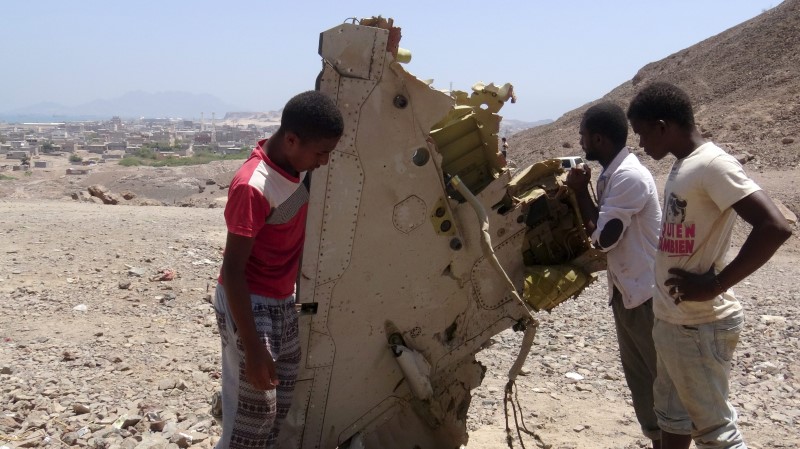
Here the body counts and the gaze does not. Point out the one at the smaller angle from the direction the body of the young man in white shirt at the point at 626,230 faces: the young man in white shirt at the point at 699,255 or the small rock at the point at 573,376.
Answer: the small rock

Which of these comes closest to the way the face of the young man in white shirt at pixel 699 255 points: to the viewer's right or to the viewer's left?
to the viewer's left

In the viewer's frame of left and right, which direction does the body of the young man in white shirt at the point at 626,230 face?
facing to the left of the viewer

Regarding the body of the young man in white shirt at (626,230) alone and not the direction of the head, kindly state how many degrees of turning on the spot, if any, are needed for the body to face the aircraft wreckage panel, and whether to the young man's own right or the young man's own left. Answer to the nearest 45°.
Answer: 0° — they already face it

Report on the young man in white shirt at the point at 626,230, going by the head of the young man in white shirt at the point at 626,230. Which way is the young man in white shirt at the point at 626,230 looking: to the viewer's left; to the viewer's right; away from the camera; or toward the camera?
to the viewer's left

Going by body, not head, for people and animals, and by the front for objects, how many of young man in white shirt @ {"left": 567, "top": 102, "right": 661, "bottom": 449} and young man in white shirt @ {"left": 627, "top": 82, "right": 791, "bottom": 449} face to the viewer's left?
2

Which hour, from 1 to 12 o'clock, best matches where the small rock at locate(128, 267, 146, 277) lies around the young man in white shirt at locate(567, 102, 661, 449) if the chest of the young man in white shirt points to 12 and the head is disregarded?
The small rock is roughly at 1 o'clock from the young man in white shirt.

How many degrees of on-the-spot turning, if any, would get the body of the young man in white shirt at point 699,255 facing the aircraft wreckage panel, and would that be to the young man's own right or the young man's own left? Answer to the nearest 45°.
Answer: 0° — they already face it

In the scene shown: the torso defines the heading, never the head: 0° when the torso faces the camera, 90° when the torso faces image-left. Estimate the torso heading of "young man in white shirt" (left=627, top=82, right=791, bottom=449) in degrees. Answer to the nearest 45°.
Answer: approximately 90°

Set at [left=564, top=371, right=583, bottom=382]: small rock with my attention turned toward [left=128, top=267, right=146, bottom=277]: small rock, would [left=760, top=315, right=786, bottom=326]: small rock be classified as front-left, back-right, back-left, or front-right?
back-right
